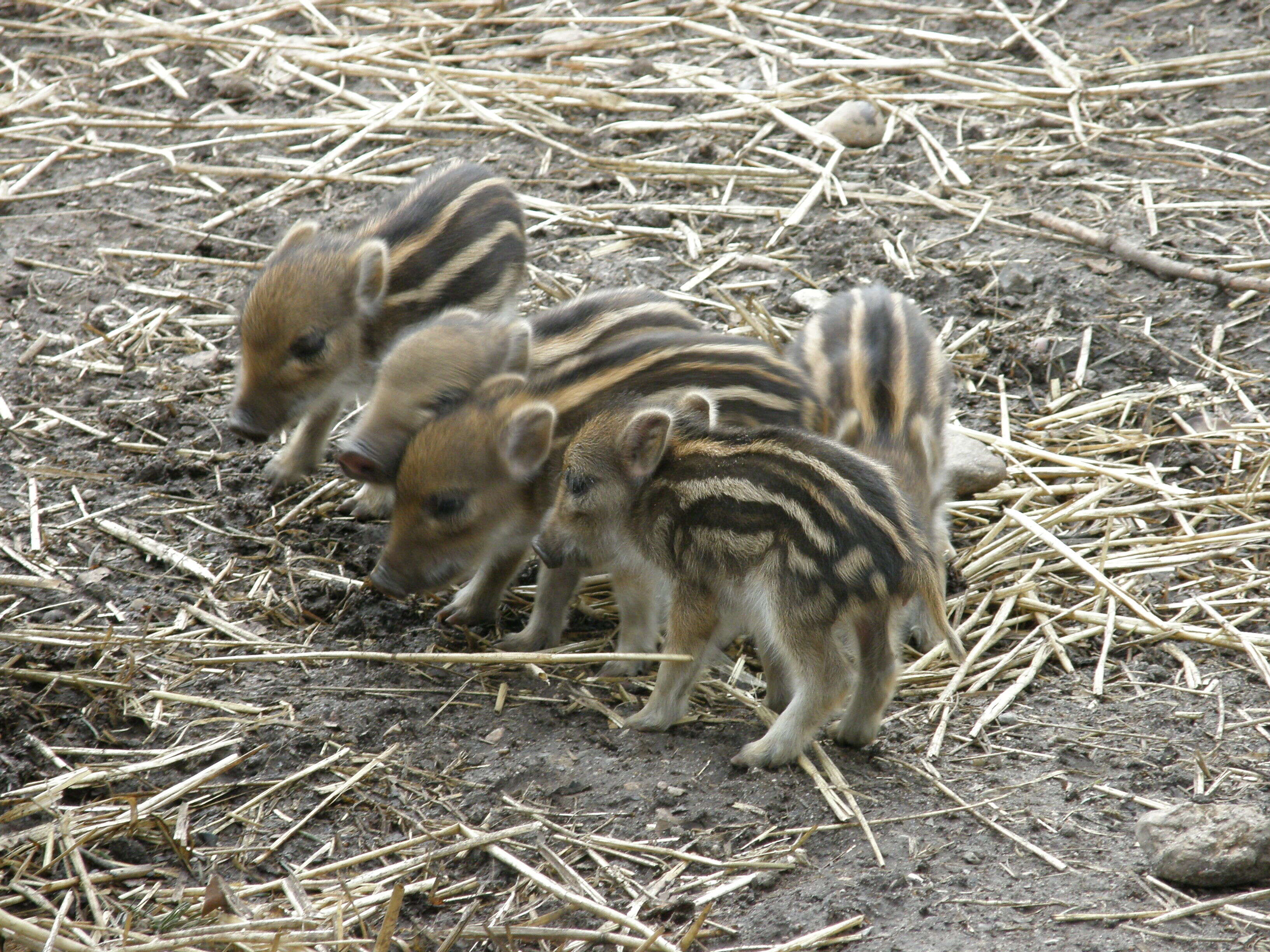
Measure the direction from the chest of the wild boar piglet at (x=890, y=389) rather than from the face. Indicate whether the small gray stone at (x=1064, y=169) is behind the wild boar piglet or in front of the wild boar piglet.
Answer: behind

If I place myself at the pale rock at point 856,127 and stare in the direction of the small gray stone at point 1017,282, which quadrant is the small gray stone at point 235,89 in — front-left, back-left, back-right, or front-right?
back-right

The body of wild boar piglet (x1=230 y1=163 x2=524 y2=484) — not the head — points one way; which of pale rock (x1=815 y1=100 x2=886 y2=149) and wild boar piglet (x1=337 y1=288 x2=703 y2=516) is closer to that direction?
the wild boar piglet

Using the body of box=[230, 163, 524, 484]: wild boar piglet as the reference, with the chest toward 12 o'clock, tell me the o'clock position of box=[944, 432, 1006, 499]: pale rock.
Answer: The pale rock is roughly at 8 o'clock from the wild boar piglet.

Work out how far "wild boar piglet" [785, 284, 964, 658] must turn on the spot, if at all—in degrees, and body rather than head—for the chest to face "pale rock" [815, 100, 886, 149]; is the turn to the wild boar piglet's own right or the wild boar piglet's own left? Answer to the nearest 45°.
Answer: approximately 180°

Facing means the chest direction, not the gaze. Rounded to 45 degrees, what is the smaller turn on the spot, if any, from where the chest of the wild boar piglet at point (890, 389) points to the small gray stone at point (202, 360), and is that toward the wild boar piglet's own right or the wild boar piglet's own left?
approximately 90° to the wild boar piglet's own right

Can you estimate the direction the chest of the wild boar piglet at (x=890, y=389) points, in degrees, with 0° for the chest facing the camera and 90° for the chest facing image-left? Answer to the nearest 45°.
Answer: approximately 0°

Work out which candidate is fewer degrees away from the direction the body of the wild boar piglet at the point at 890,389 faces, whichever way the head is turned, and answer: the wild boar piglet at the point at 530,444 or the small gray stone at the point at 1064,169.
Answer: the wild boar piglet

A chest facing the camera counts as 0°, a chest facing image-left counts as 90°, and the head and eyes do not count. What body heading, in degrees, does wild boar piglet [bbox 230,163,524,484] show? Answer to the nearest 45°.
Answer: approximately 45°
